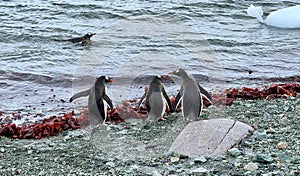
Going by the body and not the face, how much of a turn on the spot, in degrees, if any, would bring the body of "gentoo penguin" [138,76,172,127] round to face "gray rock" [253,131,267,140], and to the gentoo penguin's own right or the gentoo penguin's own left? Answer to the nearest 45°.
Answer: approximately 90° to the gentoo penguin's own right

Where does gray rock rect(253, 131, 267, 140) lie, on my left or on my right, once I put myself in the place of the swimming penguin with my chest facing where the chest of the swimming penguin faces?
on my right

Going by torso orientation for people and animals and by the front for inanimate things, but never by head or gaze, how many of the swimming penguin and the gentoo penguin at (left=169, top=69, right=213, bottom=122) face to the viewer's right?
1

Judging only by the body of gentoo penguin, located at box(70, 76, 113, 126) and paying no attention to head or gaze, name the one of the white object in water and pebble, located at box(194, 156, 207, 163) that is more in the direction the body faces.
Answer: the white object in water

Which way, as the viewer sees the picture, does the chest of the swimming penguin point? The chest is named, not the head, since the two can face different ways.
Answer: to the viewer's right

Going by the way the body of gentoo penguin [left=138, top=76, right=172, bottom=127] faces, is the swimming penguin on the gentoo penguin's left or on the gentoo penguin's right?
on the gentoo penguin's left

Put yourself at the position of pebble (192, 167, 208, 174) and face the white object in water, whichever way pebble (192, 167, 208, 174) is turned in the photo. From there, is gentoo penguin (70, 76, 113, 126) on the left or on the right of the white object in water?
left

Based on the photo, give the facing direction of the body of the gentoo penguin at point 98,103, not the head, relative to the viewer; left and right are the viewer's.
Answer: facing away from the viewer and to the right of the viewer

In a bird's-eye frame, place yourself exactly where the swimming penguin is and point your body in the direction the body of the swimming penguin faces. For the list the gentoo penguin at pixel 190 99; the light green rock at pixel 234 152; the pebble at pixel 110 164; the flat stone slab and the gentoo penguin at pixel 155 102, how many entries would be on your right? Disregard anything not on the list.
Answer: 5

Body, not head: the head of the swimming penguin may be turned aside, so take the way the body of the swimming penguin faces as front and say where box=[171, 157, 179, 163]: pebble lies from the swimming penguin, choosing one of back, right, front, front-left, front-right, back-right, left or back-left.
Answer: right
